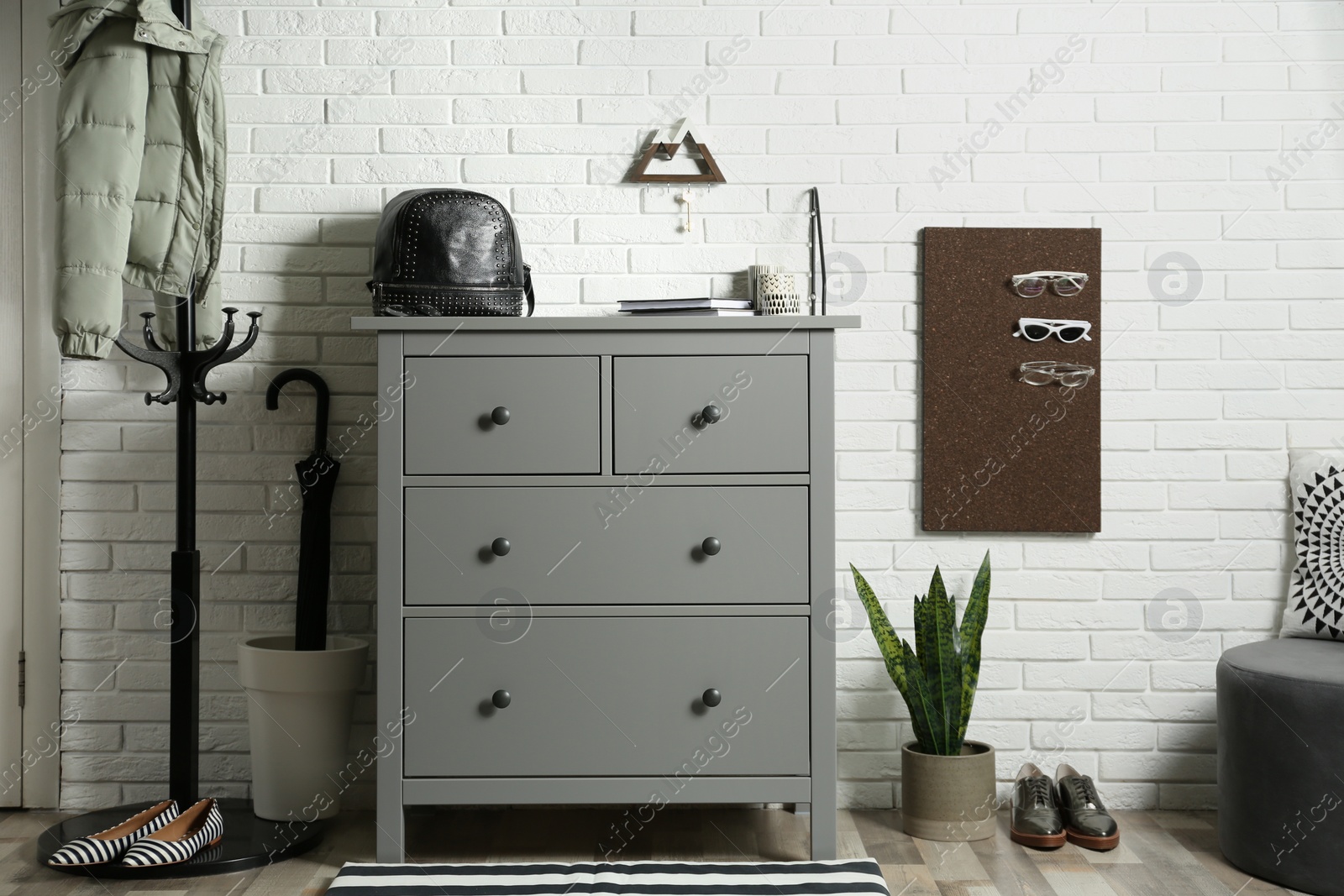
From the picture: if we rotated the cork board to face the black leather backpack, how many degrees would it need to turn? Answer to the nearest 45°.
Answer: approximately 45° to its right

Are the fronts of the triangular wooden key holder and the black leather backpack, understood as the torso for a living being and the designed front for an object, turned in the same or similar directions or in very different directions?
same or similar directions

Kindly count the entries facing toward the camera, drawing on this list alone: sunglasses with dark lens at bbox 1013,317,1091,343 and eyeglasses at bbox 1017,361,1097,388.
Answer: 2

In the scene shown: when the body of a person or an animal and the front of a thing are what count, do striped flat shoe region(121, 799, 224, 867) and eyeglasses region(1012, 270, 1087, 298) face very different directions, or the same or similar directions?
same or similar directions

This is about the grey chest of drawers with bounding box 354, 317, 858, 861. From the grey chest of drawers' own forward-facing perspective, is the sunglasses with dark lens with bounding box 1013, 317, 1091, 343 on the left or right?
on its left

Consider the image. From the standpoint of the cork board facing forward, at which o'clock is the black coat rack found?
The black coat rack is roughly at 2 o'clock from the cork board.

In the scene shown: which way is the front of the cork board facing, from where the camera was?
facing the viewer

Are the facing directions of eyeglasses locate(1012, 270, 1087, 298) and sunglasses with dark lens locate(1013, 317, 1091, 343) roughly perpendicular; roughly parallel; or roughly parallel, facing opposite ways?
roughly parallel

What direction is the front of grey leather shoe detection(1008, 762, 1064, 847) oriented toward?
toward the camera

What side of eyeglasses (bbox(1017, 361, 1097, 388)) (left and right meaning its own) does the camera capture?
front

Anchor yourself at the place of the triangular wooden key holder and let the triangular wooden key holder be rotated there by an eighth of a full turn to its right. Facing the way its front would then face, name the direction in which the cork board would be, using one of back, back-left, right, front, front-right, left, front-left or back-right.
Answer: back-left

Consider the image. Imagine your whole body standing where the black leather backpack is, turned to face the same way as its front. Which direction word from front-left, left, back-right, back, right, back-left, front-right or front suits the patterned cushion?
left
